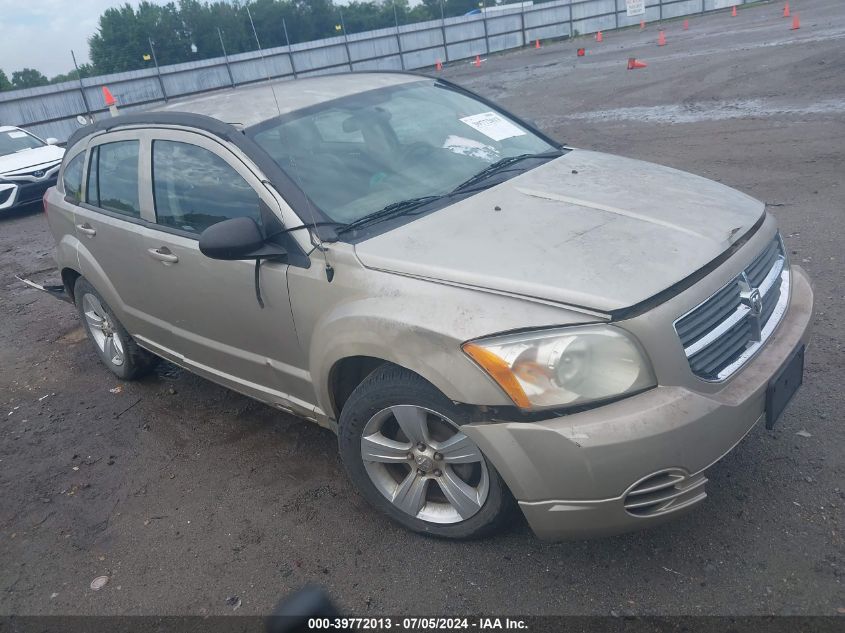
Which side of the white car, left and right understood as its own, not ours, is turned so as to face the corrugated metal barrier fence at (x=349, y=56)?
left
